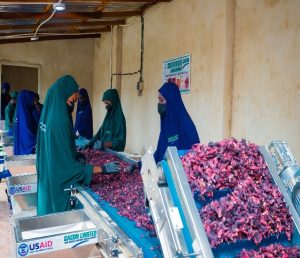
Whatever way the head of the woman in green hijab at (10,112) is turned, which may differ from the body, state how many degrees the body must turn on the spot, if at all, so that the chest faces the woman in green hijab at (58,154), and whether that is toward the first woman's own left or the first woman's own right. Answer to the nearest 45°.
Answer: approximately 90° to the first woman's own right

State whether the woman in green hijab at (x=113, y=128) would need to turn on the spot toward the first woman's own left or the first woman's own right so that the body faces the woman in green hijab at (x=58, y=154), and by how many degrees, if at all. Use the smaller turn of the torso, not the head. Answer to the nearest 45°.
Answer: approximately 45° to the first woman's own left

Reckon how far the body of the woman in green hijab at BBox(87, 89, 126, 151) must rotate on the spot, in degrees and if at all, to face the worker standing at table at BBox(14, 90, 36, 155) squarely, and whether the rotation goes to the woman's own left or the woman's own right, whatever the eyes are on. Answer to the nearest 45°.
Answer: approximately 90° to the woman's own right

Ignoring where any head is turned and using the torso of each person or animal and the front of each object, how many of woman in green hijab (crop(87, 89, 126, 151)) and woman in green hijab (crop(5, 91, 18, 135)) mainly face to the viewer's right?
1

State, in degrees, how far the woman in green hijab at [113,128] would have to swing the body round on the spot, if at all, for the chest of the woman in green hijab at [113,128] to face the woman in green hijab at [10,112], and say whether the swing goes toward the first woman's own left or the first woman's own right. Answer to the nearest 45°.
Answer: approximately 90° to the first woman's own right

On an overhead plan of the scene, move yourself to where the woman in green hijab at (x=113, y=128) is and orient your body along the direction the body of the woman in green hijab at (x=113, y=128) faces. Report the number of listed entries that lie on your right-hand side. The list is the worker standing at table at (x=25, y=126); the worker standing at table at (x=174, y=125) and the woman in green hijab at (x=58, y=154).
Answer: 1

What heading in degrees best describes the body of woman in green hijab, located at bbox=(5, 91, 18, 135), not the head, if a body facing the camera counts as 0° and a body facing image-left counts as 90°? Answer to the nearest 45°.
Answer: approximately 270°

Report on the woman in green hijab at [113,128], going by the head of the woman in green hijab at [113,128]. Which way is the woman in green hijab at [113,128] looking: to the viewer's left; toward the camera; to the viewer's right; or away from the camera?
to the viewer's left

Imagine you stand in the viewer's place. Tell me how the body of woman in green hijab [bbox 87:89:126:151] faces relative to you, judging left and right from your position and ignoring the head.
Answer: facing the viewer and to the left of the viewer
